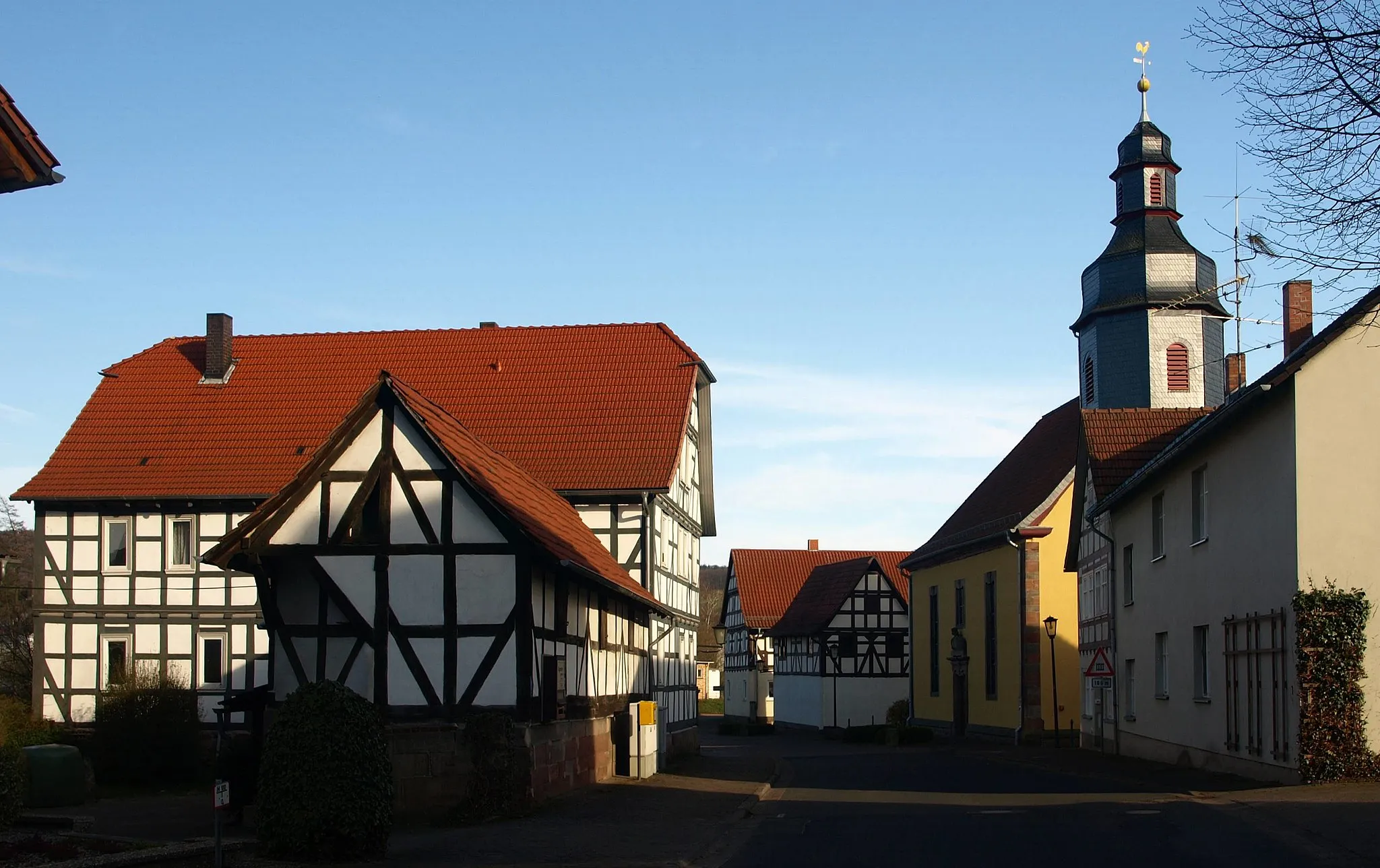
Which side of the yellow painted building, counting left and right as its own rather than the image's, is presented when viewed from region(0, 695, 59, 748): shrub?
front

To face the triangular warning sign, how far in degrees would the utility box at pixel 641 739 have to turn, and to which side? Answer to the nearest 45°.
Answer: approximately 90° to its left

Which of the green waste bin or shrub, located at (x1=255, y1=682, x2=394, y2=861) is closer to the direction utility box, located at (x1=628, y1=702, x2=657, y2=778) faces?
the shrub

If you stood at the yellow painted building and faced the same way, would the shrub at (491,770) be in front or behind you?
in front

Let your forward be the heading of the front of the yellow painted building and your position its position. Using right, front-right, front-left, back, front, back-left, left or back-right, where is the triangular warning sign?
front-left

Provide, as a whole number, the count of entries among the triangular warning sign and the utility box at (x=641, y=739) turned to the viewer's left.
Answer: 0

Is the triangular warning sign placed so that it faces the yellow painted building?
no

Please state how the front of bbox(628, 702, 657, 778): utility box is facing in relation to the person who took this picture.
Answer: facing the viewer and to the right of the viewer

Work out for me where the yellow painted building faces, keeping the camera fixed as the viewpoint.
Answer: facing the viewer and to the left of the viewer

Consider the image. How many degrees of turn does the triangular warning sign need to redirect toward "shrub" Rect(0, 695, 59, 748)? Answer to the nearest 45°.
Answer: approximately 90° to its right

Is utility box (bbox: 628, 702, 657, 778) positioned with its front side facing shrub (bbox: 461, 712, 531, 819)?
no

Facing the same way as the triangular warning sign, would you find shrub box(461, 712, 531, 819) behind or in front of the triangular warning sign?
in front

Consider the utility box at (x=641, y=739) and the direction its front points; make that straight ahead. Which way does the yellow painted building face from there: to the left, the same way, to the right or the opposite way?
to the right

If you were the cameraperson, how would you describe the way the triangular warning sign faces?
facing the viewer
